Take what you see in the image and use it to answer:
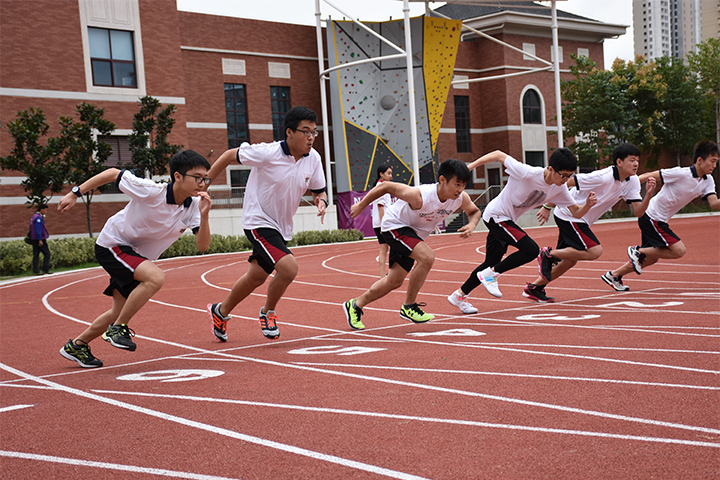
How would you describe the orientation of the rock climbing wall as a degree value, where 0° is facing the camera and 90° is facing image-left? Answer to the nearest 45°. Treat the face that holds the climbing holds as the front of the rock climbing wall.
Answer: approximately 0°

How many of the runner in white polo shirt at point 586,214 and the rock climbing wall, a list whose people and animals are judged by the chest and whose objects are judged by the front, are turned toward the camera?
1
